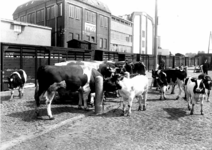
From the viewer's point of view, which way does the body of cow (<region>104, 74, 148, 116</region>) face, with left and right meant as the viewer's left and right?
facing the viewer and to the left of the viewer

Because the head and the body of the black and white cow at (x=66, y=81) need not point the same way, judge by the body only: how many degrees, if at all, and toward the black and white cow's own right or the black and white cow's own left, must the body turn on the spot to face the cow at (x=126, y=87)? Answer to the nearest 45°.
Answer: approximately 45° to the black and white cow's own right

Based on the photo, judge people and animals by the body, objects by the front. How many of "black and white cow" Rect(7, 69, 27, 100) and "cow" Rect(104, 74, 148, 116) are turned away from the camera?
0

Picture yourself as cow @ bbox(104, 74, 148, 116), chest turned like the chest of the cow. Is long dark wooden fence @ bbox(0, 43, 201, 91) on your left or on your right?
on your right

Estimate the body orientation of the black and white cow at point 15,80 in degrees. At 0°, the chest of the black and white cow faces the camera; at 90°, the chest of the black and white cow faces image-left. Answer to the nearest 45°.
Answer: approximately 45°

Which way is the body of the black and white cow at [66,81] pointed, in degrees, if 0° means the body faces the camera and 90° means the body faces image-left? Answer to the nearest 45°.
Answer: approximately 225°

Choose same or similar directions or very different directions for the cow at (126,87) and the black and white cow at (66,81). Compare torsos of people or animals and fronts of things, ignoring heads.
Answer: very different directions

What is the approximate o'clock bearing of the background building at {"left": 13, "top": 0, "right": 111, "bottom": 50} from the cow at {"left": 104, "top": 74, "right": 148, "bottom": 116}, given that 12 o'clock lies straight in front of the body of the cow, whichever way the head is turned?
The background building is roughly at 4 o'clock from the cow.
